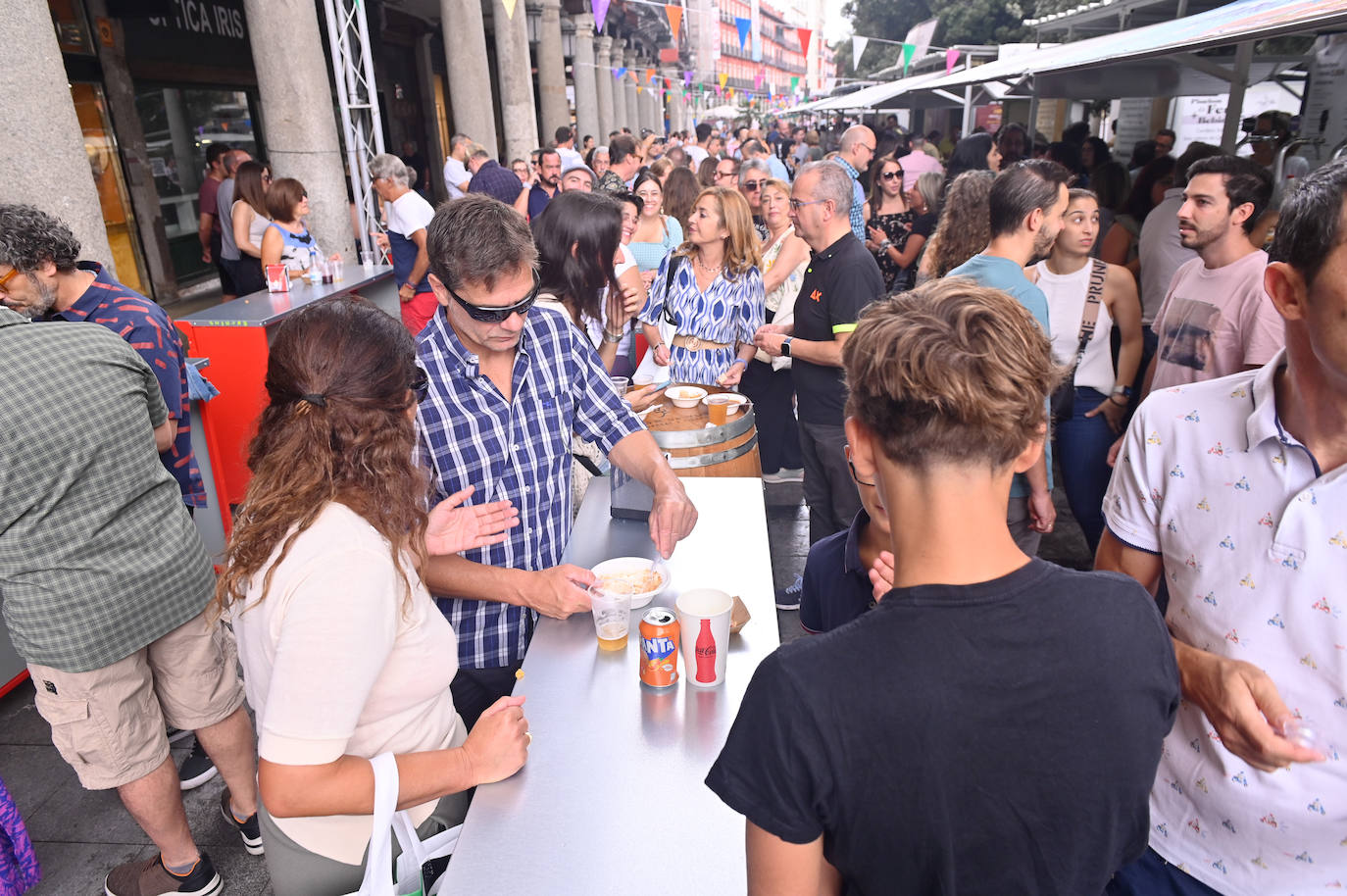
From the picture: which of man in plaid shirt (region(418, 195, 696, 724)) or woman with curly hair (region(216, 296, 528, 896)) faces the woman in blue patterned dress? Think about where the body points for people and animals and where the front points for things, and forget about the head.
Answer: the woman with curly hair

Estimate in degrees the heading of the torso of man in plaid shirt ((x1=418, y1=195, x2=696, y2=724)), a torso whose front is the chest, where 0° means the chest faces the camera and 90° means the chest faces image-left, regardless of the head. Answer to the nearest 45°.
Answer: approximately 315°

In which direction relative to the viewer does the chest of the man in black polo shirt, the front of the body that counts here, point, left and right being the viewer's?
facing to the left of the viewer

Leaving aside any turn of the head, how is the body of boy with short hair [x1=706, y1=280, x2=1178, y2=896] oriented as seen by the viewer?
away from the camera

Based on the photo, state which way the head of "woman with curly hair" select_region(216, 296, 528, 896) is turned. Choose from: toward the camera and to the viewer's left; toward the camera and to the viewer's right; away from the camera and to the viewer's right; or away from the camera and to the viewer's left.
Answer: away from the camera and to the viewer's right

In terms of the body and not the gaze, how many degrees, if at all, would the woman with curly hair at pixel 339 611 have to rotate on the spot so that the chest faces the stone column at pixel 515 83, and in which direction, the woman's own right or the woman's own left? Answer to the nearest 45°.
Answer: approximately 45° to the woman's own left

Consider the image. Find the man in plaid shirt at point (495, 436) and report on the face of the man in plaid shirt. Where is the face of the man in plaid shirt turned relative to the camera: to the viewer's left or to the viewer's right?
to the viewer's right

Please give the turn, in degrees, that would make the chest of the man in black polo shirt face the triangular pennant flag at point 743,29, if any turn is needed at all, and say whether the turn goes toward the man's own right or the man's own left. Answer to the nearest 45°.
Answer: approximately 90° to the man's own right

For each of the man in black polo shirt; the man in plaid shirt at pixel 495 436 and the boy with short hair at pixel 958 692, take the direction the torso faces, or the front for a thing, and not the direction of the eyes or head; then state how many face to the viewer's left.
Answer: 1

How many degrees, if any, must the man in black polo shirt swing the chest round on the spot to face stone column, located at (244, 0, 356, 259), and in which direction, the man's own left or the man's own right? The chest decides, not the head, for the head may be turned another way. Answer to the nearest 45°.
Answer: approximately 45° to the man's own right

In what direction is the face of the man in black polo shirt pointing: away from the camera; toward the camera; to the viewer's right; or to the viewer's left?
to the viewer's left

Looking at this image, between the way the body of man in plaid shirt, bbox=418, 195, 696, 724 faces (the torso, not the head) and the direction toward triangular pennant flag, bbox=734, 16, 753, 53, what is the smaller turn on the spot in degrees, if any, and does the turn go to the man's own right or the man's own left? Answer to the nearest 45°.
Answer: approximately 135° to the man's own left

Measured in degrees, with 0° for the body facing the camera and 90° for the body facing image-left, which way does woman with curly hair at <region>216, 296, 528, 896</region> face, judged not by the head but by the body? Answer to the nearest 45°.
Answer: approximately 225°

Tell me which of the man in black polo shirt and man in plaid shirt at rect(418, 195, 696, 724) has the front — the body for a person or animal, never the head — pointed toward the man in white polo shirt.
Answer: the man in plaid shirt
